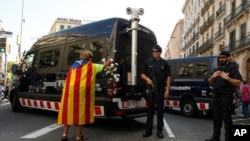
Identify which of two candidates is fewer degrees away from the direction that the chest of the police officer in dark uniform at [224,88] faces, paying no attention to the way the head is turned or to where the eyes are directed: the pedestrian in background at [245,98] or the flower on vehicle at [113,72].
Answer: the flower on vehicle

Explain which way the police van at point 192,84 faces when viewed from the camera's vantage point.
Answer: facing to the left of the viewer

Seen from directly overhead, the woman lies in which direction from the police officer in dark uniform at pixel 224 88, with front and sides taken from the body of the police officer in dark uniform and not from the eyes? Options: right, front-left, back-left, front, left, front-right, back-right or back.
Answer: front-right

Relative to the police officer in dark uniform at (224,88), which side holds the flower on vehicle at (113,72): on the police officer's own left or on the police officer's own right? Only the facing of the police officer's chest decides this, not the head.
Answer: on the police officer's own right

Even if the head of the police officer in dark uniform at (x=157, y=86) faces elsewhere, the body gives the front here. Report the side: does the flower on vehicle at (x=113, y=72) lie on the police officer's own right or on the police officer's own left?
on the police officer's own right

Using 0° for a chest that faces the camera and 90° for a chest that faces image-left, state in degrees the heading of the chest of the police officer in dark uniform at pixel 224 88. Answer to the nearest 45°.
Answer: approximately 45°

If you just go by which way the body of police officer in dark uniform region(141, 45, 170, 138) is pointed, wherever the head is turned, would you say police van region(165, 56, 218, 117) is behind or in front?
behind
